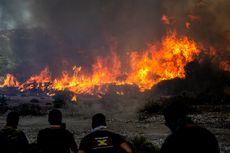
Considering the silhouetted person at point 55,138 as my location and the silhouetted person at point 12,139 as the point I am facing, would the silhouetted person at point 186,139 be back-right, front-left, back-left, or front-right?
back-left

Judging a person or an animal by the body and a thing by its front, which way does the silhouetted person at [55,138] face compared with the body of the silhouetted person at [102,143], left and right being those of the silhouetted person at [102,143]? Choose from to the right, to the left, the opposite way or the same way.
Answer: the same way

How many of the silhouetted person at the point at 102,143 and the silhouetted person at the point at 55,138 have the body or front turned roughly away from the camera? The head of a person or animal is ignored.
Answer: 2

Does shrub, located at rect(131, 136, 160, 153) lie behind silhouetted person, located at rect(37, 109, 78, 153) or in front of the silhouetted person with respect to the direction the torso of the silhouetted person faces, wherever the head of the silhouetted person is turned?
in front

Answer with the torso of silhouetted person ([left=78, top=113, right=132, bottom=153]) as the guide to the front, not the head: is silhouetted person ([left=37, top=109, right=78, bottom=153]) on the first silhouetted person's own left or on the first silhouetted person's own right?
on the first silhouetted person's own left

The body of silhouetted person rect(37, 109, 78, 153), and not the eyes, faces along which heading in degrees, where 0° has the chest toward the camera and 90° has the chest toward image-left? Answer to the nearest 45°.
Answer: approximately 180°

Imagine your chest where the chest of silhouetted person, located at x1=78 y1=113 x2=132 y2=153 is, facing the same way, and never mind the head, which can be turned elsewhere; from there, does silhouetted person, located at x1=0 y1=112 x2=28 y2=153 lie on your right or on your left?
on your left

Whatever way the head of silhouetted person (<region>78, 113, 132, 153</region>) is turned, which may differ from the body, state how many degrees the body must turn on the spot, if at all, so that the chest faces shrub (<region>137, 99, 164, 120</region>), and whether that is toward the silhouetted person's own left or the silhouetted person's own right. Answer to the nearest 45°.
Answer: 0° — they already face it

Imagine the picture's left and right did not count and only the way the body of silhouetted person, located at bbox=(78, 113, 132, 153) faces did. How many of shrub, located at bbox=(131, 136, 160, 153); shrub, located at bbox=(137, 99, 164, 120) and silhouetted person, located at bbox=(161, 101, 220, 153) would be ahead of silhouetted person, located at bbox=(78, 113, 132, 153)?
2

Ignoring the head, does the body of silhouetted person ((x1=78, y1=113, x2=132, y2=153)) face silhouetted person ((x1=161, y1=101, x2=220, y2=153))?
no

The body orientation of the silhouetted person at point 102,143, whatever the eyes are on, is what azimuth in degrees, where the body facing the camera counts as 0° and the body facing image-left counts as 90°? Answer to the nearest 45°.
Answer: approximately 180°

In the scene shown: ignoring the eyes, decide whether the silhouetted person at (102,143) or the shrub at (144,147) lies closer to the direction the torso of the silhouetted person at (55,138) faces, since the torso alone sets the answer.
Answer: the shrub

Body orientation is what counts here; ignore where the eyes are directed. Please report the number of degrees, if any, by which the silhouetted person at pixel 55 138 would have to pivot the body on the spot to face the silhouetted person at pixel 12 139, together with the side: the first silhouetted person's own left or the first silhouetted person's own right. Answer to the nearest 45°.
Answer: approximately 45° to the first silhouetted person's own left
